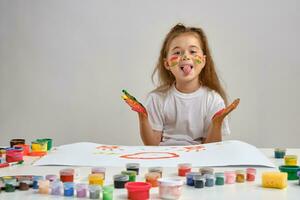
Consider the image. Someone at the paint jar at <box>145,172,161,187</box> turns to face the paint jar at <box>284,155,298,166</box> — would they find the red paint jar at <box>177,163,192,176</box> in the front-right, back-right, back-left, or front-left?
front-left

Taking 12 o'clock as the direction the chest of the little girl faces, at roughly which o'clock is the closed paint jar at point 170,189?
The closed paint jar is roughly at 12 o'clock from the little girl.

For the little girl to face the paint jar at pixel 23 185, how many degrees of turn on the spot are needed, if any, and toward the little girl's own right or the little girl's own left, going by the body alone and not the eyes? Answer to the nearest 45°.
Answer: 0° — they already face it

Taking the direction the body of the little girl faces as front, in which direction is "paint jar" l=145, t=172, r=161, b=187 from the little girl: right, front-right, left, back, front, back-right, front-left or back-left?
front

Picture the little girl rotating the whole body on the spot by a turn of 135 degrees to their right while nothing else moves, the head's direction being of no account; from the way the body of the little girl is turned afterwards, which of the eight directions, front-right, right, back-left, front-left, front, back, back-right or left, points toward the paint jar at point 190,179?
back-left

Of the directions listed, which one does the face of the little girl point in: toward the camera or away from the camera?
toward the camera

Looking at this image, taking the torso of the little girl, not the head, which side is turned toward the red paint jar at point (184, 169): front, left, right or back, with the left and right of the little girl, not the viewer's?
front

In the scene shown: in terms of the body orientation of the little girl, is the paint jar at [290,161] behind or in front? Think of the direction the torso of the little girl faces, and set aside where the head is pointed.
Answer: in front

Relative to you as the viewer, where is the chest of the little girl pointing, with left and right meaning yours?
facing the viewer

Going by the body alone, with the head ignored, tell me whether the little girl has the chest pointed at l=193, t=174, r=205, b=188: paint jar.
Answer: yes

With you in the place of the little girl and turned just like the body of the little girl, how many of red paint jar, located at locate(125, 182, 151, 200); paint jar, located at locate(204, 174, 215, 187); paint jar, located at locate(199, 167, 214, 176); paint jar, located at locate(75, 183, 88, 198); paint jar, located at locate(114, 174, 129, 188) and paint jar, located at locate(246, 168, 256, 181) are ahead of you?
6

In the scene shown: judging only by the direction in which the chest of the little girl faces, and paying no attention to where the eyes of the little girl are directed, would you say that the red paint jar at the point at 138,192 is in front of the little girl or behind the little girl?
in front

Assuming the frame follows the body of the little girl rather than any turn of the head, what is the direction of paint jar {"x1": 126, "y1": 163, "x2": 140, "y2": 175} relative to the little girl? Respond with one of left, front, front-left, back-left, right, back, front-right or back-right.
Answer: front

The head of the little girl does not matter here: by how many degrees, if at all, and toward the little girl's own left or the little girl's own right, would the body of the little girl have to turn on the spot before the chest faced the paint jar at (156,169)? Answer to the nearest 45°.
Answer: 0° — they already face it
